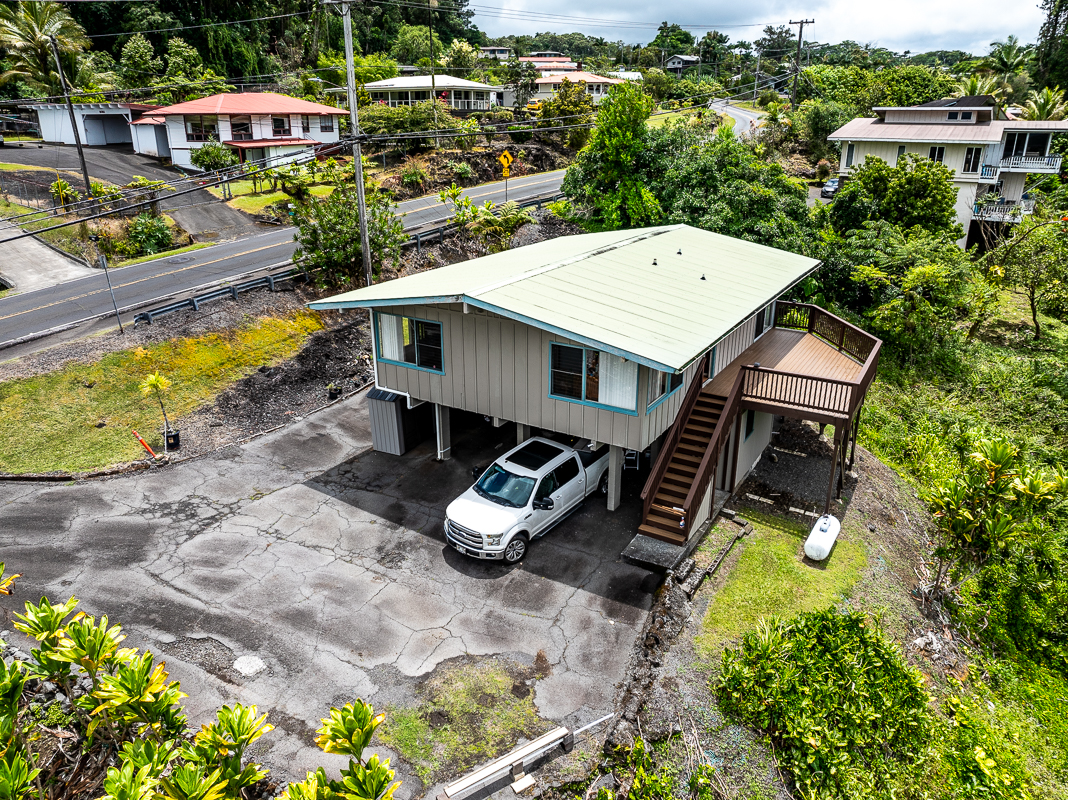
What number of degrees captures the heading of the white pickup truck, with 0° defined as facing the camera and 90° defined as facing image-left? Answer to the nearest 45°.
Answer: approximately 45°

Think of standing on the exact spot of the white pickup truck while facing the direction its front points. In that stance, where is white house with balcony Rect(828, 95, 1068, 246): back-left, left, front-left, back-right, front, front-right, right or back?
back

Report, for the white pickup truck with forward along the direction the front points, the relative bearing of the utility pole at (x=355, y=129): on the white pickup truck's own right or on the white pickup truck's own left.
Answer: on the white pickup truck's own right

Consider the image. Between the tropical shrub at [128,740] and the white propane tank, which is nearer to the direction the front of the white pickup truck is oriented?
the tropical shrub

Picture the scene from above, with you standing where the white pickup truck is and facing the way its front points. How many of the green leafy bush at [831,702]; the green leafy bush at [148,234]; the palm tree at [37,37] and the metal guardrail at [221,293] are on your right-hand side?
3

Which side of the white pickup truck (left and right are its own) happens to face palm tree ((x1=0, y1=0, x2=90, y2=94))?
right

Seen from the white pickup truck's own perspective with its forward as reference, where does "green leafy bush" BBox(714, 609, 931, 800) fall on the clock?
The green leafy bush is roughly at 9 o'clock from the white pickup truck.

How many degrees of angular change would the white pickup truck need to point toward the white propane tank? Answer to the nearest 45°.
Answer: approximately 135° to its left

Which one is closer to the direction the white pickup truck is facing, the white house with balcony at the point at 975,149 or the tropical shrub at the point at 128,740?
the tropical shrub

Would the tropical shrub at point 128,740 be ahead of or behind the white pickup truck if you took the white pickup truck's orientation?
ahead

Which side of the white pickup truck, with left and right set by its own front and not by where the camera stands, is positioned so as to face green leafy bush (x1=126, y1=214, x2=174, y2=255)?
right

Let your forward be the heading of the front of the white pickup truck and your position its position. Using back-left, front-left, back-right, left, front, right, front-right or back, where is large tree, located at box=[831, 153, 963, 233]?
back

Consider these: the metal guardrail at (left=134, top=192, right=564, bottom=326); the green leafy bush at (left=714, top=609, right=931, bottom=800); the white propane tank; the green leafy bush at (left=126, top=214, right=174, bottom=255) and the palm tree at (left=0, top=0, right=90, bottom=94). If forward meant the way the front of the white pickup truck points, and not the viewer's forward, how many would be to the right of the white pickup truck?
3

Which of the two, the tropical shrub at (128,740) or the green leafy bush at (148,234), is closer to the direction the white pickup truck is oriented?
the tropical shrub
